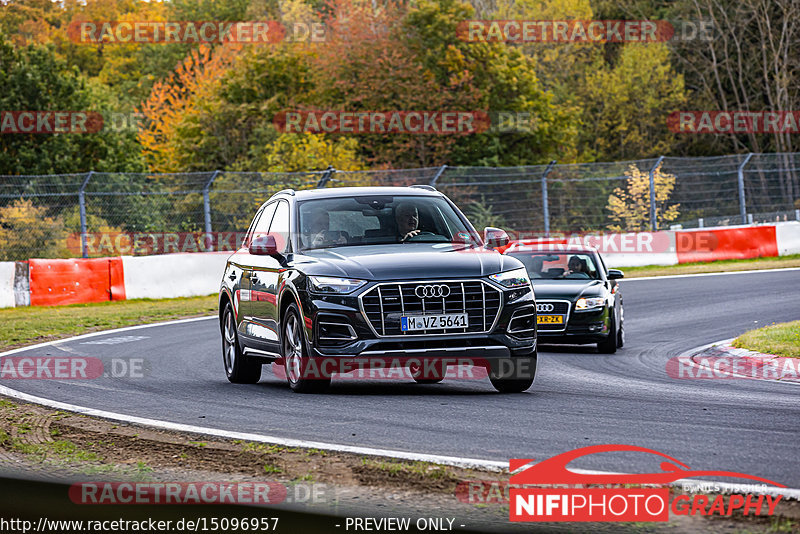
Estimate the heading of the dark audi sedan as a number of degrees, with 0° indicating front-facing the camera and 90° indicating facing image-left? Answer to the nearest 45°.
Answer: approximately 0°

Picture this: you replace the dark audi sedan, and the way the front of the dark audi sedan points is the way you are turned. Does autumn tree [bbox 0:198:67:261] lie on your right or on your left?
on your right

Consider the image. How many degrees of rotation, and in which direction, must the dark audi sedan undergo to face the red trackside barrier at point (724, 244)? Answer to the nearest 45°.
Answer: approximately 180°

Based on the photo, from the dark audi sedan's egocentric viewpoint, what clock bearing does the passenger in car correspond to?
The passenger in car is roughly at 1 o'clock from the dark audi sedan.

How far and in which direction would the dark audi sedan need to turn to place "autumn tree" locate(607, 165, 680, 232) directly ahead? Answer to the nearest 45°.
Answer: approximately 180°

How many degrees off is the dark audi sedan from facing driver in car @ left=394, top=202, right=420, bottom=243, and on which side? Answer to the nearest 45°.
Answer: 0° — it already faces them
